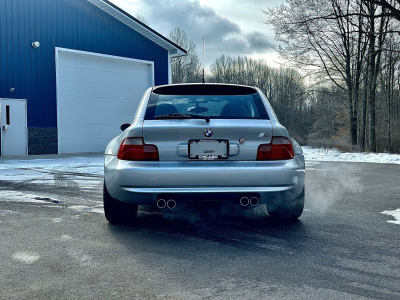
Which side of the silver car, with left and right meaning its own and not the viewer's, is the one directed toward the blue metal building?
front

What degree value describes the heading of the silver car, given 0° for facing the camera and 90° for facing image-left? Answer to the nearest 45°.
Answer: approximately 180°

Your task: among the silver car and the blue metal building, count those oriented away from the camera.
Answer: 1

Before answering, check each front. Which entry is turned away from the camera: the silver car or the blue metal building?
the silver car

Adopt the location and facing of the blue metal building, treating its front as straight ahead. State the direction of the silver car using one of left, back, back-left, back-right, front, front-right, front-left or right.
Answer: front-right

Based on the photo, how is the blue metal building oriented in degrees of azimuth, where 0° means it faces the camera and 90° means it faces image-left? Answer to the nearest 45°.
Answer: approximately 315°
